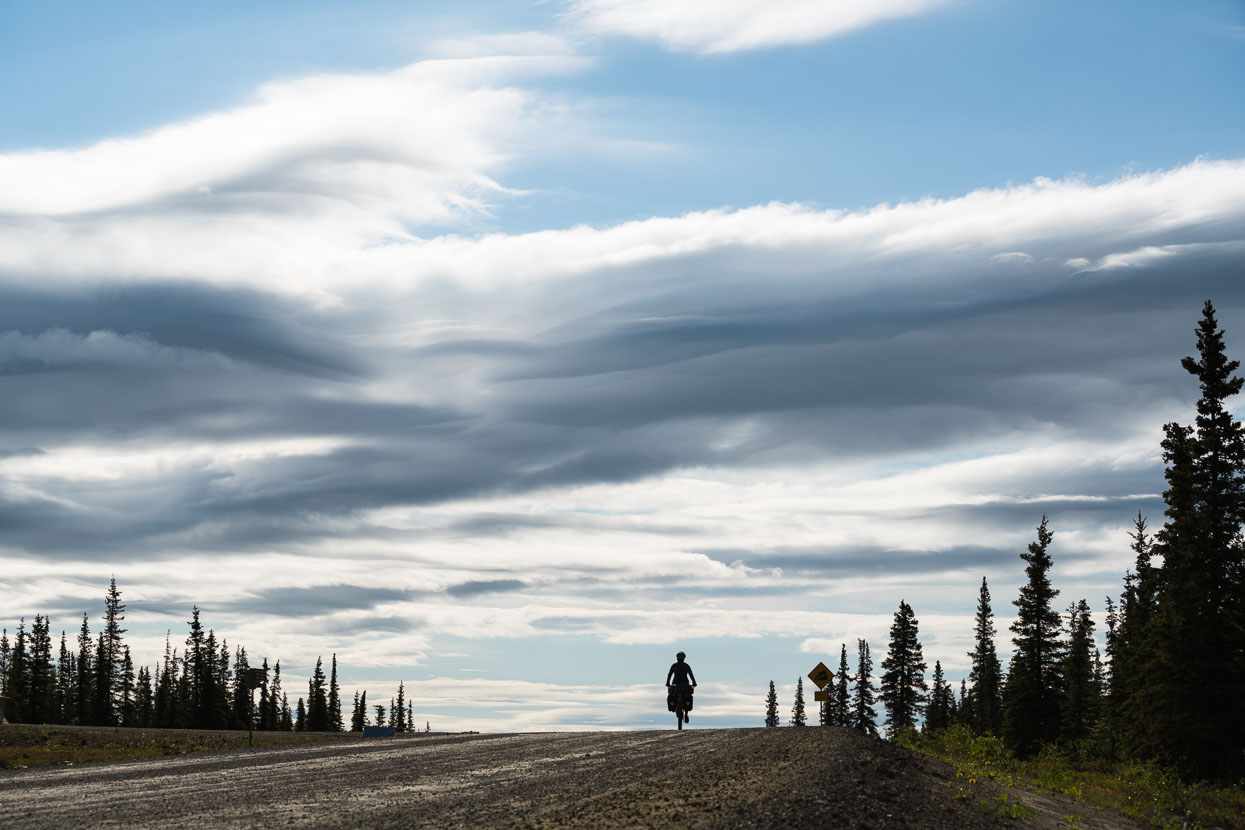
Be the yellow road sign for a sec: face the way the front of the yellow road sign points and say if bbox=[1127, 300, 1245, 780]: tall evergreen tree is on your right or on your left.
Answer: on your left

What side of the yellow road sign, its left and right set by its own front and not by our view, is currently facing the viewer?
front

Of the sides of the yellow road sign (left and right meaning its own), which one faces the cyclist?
right
